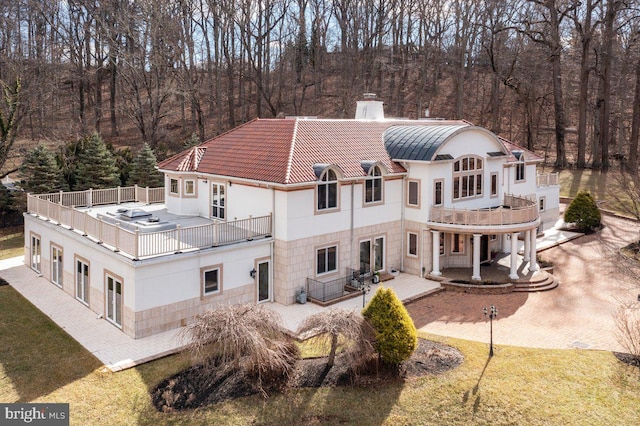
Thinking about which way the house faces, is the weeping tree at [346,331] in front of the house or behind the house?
in front

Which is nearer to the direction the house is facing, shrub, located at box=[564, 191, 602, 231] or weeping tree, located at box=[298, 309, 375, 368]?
the weeping tree

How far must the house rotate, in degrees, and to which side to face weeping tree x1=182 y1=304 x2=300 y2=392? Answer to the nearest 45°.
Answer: approximately 45° to its right

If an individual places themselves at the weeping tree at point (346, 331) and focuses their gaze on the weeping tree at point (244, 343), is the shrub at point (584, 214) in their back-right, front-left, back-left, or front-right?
back-right

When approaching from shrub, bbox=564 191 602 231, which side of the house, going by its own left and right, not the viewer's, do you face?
left

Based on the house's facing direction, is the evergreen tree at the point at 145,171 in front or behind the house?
behind

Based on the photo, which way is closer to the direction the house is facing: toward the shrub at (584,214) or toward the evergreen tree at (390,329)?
the evergreen tree

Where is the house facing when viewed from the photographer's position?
facing the viewer and to the right of the viewer

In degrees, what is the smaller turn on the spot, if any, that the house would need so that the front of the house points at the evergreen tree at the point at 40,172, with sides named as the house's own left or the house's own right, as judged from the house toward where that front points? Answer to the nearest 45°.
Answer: approximately 180°

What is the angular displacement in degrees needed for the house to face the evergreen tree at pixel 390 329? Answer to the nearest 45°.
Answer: approximately 45° to its right
